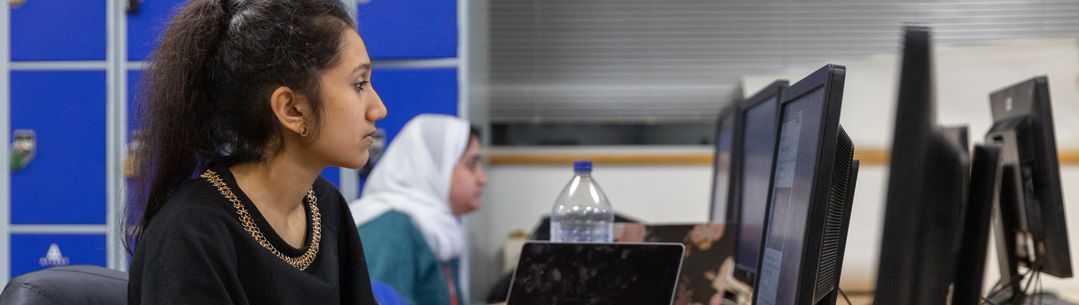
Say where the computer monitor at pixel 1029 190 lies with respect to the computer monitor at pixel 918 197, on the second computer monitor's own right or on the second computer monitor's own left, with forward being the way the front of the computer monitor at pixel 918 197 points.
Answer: on the second computer monitor's own right

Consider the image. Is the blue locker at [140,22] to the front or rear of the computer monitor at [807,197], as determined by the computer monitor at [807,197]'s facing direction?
to the front

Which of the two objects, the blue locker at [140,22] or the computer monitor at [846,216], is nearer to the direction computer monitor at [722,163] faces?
the blue locker

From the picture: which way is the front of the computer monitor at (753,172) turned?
to the viewer's left

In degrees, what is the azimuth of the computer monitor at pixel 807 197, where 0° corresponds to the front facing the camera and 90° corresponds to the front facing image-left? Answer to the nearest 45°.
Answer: approximately 90°

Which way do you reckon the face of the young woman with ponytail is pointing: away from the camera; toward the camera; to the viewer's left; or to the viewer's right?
to the viewer's right

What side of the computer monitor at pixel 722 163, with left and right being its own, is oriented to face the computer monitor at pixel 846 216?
left

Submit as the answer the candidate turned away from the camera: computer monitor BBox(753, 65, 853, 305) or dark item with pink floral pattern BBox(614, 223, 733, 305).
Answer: the dark item with pink floral pattern

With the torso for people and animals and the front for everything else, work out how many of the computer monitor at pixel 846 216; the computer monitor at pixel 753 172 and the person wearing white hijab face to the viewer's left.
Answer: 2

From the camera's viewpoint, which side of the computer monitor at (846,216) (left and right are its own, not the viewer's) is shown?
left

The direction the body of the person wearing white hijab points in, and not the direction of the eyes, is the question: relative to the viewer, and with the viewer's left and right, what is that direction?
facing to the right of the viewer
